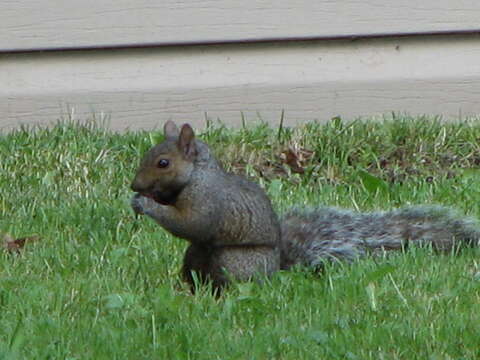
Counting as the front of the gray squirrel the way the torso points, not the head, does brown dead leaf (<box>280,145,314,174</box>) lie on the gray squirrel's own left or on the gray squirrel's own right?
on the gray squirrel's own right

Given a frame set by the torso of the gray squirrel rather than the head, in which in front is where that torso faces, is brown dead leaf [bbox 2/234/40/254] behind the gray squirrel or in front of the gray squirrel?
in front

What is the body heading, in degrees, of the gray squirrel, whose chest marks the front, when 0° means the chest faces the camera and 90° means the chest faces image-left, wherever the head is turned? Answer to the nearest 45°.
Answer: approximately 90°

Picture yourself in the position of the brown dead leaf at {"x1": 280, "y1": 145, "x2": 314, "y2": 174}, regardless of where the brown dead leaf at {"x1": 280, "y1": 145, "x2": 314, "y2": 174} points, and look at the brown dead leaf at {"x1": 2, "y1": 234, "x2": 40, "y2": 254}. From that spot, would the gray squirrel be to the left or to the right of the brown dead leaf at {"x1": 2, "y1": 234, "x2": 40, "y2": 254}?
left
